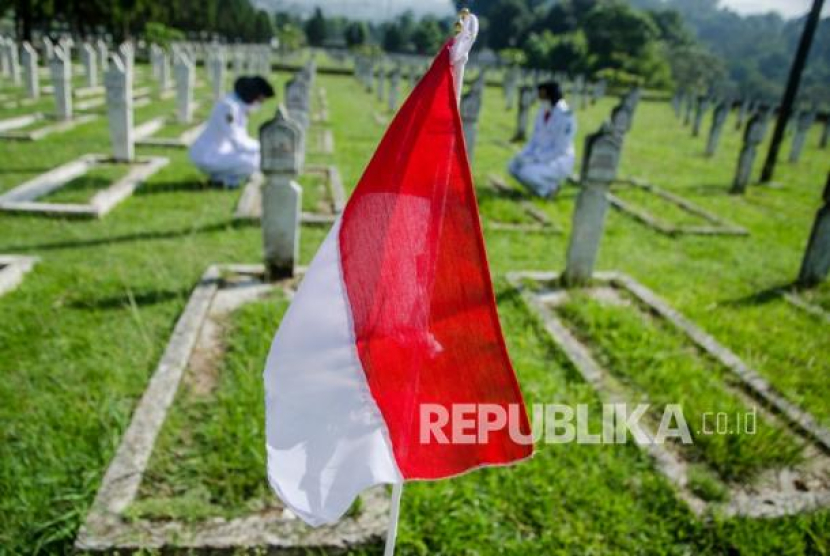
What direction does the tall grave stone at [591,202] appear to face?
toward the camera

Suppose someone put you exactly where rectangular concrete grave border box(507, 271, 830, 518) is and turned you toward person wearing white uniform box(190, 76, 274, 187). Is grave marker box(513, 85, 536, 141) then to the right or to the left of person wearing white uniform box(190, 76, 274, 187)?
right

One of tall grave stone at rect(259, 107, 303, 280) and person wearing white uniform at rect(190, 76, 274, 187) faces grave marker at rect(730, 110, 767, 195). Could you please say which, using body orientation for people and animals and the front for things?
the person wearing white uniform

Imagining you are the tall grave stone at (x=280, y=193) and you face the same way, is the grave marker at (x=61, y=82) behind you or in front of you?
behind

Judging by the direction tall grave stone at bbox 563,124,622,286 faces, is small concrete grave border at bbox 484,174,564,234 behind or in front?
behind

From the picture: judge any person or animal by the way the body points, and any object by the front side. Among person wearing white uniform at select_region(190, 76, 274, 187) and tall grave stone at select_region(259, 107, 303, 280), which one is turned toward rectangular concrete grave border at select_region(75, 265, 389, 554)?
the tall grave stone

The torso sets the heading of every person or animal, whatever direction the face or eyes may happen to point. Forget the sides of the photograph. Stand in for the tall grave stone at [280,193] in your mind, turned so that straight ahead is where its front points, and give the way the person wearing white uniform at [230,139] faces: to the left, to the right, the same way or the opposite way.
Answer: to the left

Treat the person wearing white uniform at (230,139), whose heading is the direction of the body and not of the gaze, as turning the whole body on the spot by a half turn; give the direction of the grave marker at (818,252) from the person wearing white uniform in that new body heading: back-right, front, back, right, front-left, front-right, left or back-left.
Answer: back-left

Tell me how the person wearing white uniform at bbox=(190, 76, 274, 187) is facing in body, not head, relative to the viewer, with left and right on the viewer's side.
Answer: facing to the right of the viewer

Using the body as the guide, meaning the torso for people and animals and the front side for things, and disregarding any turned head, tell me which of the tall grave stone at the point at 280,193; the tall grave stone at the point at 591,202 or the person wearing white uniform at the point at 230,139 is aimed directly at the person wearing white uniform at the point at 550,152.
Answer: the person wearing white uniform at the point at 230,139

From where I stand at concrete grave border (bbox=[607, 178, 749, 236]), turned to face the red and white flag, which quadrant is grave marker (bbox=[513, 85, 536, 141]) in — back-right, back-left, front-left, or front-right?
back-right

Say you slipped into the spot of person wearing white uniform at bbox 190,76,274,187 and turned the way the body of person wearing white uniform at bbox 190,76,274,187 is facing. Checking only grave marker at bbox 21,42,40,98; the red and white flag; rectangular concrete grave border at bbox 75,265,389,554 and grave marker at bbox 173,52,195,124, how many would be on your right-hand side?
2

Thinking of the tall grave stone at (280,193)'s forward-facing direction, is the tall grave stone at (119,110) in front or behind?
behind

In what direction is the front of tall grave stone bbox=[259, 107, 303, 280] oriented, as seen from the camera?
facing the viewer

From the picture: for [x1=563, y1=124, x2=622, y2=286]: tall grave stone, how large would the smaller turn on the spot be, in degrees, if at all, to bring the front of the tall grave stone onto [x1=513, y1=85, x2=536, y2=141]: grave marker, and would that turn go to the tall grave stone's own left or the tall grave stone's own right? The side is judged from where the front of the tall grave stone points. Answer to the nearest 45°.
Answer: approximately 180°

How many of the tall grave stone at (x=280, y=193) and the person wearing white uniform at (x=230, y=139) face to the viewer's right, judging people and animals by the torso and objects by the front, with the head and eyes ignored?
1

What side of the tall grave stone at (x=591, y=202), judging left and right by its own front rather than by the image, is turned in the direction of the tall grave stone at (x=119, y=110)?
right

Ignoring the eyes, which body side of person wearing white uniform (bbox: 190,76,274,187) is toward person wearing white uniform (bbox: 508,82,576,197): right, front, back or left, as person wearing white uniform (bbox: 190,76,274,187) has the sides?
front

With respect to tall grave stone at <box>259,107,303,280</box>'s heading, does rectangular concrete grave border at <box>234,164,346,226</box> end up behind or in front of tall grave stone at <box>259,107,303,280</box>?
behind

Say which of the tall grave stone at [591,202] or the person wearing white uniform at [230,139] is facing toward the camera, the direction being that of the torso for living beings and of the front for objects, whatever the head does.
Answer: the tall grave stone

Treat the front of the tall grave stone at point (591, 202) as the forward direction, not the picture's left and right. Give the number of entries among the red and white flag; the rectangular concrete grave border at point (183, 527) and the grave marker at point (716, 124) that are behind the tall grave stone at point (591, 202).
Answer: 1
